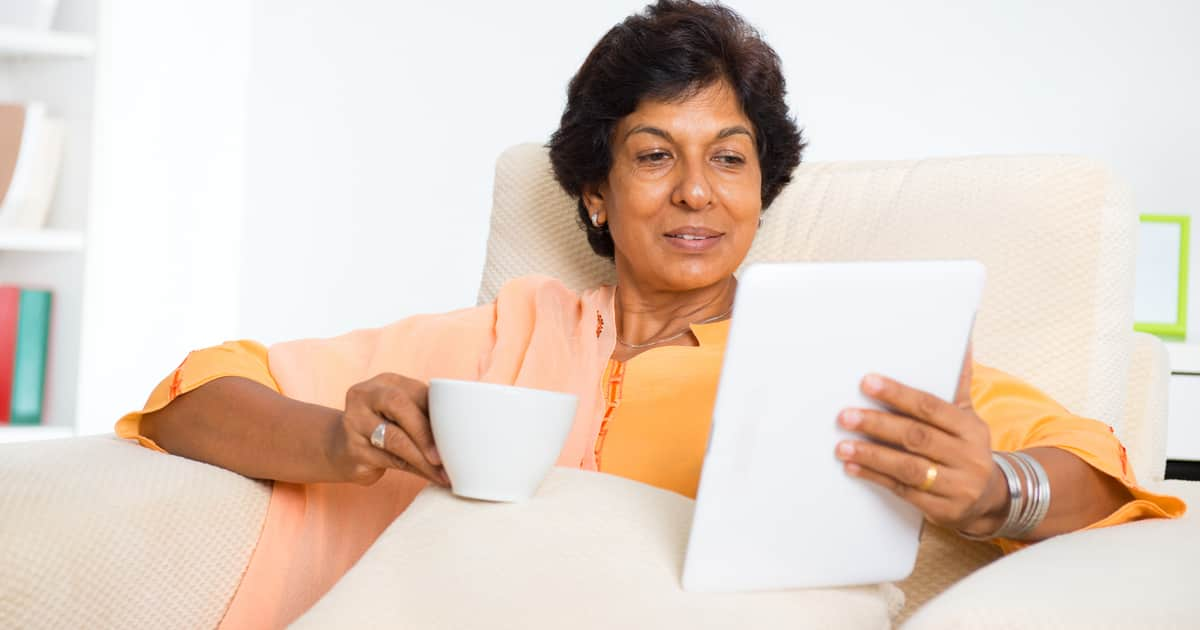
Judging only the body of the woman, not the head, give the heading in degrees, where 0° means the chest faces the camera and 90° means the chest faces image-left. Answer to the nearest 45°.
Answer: approximately 0°

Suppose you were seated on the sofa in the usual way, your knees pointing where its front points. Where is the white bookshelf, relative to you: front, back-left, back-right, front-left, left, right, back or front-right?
back-right

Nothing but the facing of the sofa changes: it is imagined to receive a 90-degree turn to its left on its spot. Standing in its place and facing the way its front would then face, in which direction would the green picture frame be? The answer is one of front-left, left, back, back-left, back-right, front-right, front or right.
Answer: front-left

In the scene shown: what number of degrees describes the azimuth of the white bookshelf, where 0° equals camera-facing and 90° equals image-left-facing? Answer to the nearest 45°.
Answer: approximately 0°

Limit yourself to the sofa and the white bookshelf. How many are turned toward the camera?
2

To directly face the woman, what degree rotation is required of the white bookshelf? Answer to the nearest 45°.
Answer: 0° — it already faces them

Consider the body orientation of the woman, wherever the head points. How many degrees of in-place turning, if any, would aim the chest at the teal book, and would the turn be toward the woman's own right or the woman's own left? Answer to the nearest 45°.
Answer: approximately 135° to the woman's own right

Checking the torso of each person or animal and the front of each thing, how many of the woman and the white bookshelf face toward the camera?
2

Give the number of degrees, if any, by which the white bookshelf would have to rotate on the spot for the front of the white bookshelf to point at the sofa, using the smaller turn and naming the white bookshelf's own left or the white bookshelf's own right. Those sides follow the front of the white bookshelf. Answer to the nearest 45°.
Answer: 0° — it already faces it

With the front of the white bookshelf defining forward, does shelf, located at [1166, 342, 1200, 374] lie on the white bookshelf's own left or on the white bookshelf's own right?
on the white bookshelf's own left
